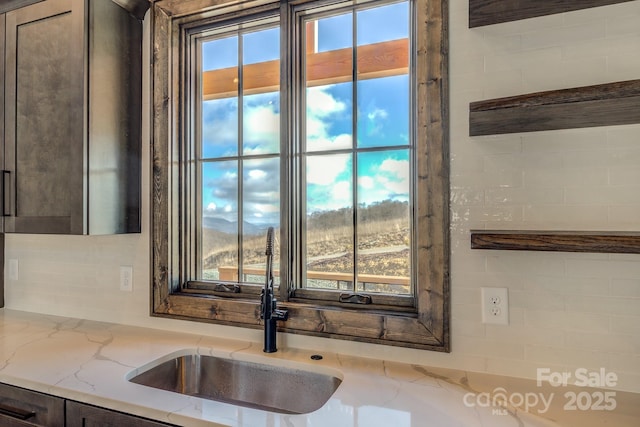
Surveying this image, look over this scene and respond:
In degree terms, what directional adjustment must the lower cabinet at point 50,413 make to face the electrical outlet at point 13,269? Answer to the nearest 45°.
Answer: approximately 135° to its right

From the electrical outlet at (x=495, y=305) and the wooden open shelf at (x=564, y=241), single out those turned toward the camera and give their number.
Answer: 2

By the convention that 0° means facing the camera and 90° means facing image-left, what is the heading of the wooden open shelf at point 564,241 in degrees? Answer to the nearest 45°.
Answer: approximately 0°

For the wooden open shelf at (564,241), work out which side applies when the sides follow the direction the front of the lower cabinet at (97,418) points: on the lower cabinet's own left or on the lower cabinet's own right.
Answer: on the lower cabinet's own left

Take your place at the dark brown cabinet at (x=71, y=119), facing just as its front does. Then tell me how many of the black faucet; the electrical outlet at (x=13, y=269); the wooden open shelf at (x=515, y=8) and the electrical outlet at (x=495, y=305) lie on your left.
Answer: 3
